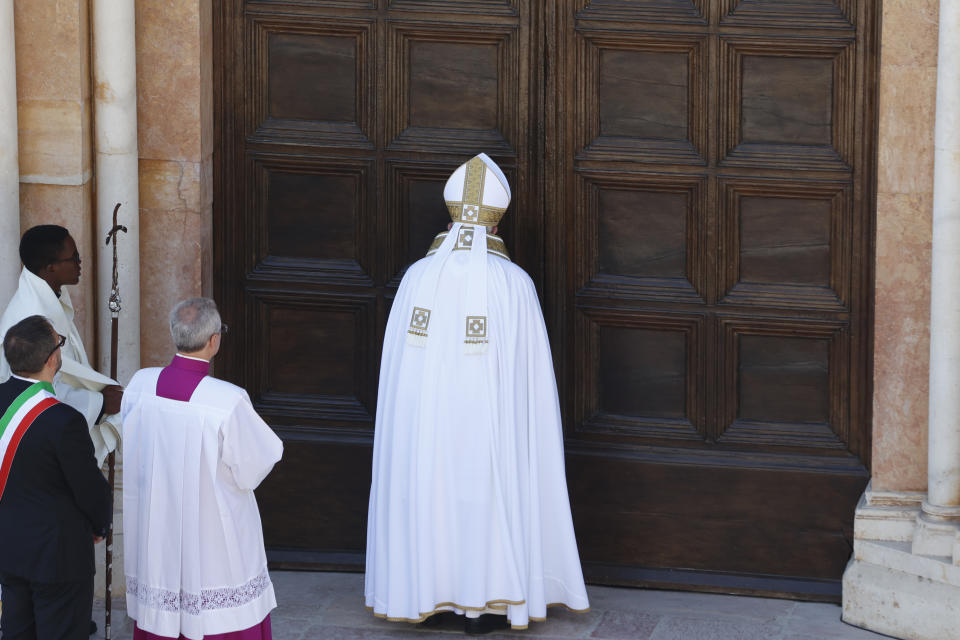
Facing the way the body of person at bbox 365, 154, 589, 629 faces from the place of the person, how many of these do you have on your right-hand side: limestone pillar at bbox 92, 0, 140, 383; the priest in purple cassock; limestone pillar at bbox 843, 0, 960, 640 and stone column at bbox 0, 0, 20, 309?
1

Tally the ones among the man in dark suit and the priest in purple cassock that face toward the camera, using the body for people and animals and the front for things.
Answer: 0

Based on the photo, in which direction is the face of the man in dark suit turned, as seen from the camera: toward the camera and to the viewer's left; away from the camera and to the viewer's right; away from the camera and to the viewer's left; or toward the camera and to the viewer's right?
away from the camera and to the viewer's right

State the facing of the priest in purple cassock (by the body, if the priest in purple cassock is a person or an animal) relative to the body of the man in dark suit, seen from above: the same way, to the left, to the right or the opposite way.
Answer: the same way

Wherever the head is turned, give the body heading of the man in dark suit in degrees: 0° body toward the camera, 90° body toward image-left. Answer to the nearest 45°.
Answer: approximately 225°

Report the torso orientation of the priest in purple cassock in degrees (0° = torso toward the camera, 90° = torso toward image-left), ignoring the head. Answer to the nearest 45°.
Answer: approximately 225°

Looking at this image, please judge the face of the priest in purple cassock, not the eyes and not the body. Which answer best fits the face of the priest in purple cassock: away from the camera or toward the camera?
away from the camera

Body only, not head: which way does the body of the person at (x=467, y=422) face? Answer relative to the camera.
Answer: away from the camera

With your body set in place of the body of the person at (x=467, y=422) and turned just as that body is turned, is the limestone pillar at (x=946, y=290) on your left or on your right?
on your right

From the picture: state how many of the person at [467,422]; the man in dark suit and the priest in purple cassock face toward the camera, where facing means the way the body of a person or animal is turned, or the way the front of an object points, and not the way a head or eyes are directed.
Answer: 0

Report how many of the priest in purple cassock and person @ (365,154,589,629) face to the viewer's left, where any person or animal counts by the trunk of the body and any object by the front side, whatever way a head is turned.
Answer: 0

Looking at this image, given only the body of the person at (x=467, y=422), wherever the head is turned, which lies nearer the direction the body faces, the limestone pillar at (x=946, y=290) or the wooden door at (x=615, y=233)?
the wooden door
